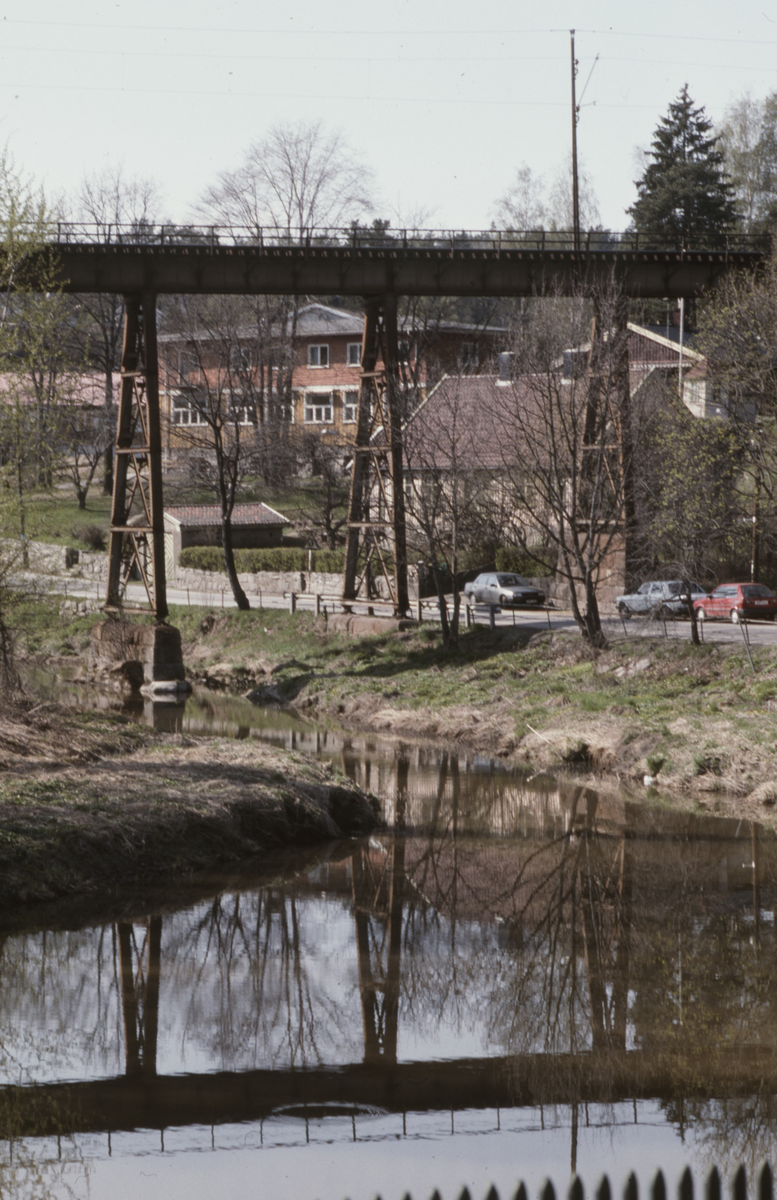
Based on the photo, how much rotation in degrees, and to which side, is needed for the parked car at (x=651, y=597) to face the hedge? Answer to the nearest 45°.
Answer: approximately 45° to its right

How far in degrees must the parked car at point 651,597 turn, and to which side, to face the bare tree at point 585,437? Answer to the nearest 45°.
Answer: approximately 90° to its left

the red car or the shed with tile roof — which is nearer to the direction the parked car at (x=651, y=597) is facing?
the shed with tile roof

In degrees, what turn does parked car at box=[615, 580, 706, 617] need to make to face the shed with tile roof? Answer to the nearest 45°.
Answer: approximately 45° to its right

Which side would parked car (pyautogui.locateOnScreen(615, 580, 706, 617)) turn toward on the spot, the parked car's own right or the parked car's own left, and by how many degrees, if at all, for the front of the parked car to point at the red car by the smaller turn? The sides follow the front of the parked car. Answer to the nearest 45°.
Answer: approximately 180°

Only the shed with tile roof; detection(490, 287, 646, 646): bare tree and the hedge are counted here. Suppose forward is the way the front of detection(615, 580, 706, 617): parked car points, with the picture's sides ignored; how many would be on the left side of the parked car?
1

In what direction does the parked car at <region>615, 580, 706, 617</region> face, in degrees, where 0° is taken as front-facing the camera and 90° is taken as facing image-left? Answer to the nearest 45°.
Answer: approximately 90°

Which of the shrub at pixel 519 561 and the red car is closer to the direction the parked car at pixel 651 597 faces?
the shrub
